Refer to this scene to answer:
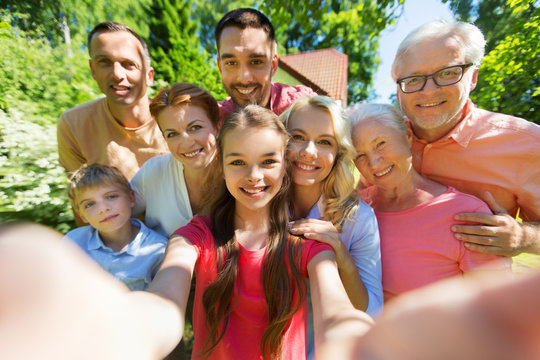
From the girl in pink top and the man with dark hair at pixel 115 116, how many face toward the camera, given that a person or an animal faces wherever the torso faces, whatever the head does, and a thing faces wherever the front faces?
2

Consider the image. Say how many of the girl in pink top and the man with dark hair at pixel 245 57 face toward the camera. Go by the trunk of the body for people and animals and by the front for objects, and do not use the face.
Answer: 2

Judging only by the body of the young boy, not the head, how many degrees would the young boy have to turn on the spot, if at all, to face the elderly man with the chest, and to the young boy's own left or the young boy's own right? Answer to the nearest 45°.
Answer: approximately 45° to the young boy's own left
